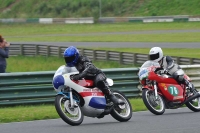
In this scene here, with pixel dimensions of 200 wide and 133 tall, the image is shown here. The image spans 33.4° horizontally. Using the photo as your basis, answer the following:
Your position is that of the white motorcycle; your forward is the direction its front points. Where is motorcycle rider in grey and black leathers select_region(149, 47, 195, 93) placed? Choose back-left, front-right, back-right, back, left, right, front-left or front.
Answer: back

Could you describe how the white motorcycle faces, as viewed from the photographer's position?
facing the viewer and to the left of the viewer

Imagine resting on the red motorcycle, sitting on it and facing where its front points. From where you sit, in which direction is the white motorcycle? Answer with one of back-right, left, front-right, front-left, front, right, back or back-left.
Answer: front

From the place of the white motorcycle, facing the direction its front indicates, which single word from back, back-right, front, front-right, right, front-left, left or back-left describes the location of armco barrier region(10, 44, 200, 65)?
back-right

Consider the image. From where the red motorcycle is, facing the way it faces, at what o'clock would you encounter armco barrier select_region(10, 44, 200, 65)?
The armco barrier is roughly at 4 o'clock from the red motorcycle.

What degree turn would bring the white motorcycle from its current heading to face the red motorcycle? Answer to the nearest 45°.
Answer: approximately 180°
